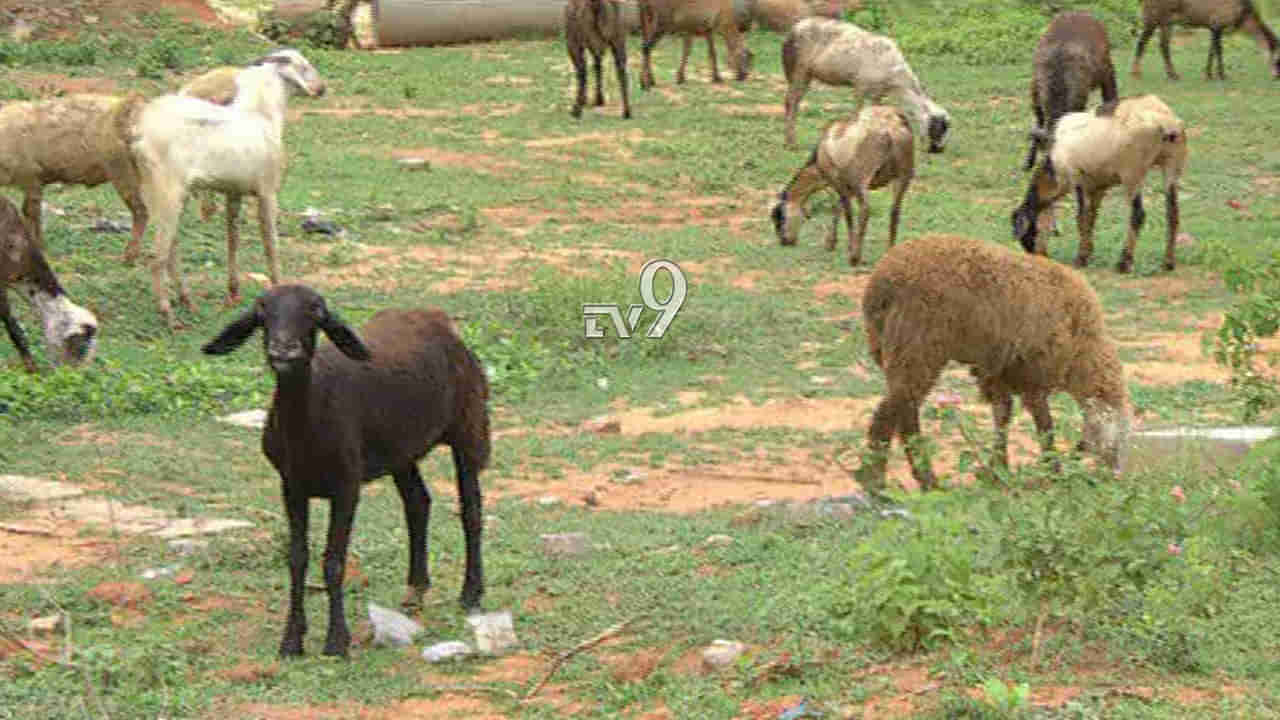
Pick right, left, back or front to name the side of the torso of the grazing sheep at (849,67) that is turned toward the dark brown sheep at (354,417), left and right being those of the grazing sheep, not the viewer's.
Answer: right

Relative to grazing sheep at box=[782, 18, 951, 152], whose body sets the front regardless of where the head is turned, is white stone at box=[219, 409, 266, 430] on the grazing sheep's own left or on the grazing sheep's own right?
on the grazing sheep's own right

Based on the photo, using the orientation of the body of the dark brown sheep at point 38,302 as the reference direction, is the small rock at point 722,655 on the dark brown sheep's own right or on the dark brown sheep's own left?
on the dark brown sheep's own right

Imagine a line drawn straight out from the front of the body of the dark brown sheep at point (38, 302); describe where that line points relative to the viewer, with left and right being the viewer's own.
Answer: facing to the right of the viewer

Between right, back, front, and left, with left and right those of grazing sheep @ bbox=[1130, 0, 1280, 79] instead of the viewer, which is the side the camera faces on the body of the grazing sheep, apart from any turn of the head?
right

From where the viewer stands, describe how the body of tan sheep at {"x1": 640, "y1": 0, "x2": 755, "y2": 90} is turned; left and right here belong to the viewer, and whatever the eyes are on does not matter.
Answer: facing to the right of the viewer

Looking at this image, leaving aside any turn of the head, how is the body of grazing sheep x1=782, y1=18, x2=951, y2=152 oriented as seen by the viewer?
to the viewer's right

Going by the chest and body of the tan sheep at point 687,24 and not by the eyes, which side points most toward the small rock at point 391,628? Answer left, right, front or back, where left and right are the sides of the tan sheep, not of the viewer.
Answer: right

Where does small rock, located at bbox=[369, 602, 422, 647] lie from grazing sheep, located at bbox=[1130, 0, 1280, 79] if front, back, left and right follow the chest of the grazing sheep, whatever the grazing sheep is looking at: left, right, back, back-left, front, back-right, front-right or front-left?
right

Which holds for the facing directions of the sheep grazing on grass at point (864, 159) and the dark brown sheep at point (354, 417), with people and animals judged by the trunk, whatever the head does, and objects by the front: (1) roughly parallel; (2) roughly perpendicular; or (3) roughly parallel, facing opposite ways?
roughly perpendicular
